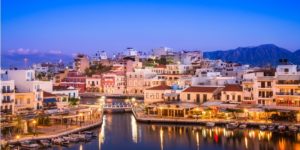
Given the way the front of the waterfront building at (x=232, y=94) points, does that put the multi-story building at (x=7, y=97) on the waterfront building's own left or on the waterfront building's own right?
on the waterfront building's own right

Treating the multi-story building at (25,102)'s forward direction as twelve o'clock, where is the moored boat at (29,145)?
The moored boat is roughly at 12 o'clock from the multi-story building.

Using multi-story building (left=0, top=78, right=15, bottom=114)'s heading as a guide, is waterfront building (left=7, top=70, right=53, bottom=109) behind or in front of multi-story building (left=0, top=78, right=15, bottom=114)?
behind

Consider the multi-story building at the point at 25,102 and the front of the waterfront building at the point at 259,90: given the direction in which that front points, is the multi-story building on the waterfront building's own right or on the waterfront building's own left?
on the waterfront building's own right

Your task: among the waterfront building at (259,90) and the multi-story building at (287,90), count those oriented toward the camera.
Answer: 2

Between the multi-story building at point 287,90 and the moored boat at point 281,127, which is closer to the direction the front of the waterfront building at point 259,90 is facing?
the moored boat

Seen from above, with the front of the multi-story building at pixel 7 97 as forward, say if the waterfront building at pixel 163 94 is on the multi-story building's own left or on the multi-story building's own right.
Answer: on the multi-story building's own left

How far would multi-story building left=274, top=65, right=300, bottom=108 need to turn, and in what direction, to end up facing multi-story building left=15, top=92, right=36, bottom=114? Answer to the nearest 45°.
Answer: approximately 45° to its right

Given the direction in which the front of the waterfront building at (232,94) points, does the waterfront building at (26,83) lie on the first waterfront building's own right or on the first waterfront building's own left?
on the first waterfront building's own right
